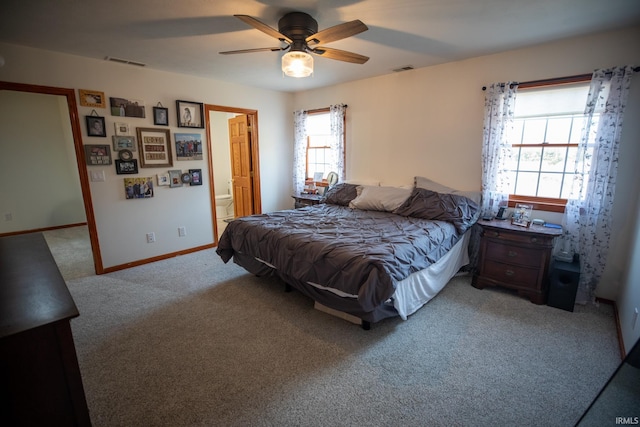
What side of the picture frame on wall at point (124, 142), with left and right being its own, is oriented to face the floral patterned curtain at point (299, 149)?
left

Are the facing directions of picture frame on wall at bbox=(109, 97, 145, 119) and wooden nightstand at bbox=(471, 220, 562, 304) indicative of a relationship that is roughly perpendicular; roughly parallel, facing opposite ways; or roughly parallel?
roughly perpendicular
